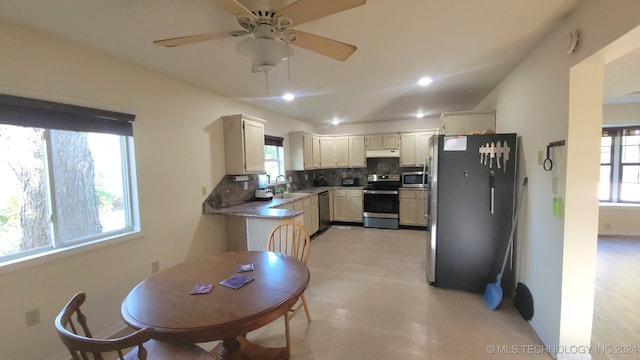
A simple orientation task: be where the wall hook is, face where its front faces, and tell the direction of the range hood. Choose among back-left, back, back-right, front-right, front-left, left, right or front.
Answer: right

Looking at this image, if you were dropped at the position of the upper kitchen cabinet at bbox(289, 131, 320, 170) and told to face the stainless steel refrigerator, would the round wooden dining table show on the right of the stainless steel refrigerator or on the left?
right

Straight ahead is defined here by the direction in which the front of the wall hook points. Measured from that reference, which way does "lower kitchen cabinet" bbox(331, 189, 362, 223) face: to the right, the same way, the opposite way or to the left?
to the left

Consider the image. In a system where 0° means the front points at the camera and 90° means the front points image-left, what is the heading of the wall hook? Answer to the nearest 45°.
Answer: approximately 45°

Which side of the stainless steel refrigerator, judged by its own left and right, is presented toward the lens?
left

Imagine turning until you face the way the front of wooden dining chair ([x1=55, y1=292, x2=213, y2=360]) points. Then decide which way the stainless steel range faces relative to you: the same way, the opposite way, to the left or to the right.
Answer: the opposite way

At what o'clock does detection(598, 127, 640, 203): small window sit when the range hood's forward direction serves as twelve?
The small window is roughly at 9 o'clock from the range hood.

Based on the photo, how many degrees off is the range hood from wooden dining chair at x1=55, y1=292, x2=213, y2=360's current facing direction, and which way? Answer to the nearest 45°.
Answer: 0° — it already faces it

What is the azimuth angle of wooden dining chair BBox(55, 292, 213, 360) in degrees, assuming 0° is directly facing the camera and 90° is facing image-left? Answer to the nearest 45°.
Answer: approximately 225°

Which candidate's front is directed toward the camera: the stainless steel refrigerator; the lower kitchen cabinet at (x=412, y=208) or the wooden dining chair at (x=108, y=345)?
the lower kitchen cabinet

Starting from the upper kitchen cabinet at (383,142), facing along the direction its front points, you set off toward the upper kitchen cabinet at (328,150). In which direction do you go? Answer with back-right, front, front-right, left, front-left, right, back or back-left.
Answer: right

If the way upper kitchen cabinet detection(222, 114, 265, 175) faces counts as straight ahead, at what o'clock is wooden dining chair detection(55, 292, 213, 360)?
The wooden dining chair is roughly at 2 o'clock from the upper kitchen cabinet.

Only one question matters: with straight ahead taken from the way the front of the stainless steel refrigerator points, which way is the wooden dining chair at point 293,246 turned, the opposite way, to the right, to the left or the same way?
to the left

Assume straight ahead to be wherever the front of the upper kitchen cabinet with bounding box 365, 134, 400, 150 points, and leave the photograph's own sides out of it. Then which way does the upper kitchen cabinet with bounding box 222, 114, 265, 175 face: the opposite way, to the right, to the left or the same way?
to the left

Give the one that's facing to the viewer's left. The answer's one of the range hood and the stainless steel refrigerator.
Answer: the stainless steel refrigerator

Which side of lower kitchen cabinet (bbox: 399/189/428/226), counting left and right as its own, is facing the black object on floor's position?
front
